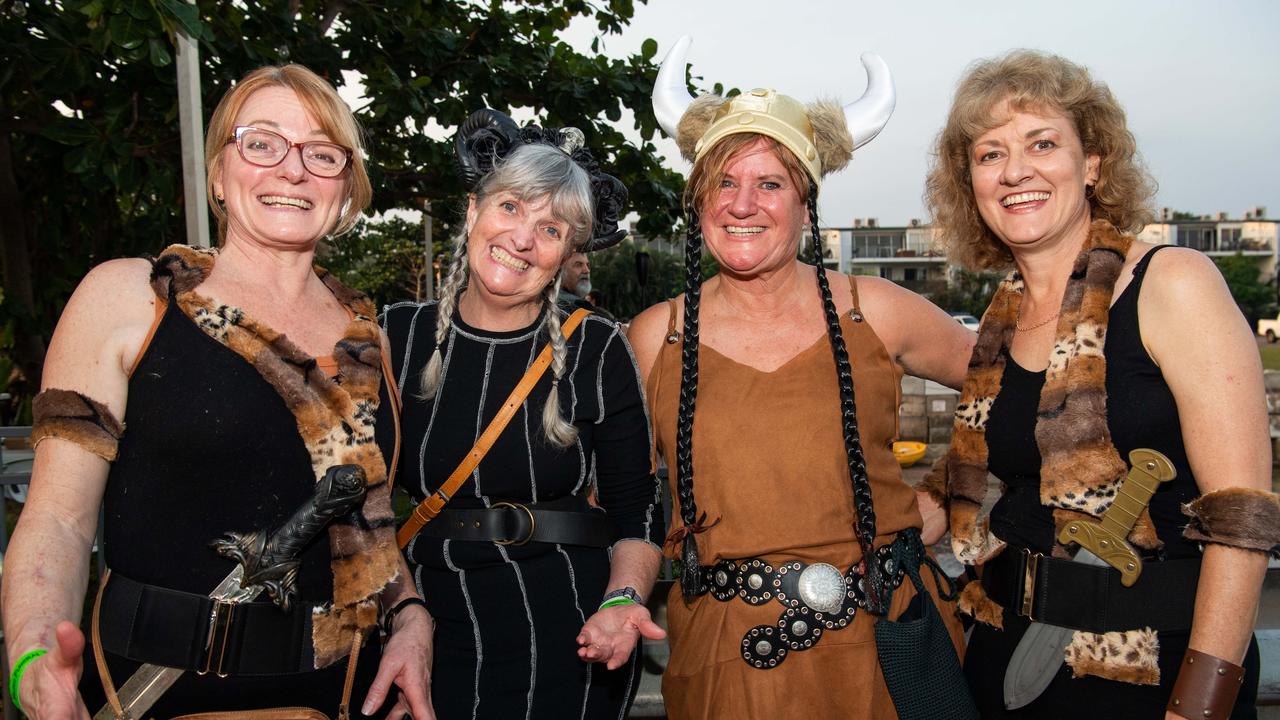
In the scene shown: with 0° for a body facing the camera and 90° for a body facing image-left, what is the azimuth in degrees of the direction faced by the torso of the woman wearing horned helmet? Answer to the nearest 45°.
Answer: approximately 0°

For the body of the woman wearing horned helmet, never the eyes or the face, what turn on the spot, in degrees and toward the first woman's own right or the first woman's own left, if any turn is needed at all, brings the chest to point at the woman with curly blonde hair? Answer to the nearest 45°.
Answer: approximately 45° to the first woman's own left

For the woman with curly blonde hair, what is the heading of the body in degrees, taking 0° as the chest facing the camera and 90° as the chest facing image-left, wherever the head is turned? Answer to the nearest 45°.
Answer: approximately 45°

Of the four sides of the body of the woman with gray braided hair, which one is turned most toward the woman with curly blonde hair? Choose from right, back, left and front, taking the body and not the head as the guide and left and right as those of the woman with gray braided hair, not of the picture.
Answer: left

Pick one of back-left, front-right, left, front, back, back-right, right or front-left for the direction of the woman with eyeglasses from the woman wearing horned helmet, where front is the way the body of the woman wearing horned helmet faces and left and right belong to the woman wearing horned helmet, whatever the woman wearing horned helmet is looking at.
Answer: front-right

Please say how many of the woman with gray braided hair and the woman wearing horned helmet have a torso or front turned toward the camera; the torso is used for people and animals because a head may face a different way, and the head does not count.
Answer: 2

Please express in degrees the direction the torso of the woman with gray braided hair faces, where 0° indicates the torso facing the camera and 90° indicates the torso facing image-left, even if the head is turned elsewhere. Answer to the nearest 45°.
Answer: approximately 0°

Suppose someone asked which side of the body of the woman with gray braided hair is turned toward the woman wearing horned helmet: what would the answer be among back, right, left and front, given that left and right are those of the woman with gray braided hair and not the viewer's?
left
